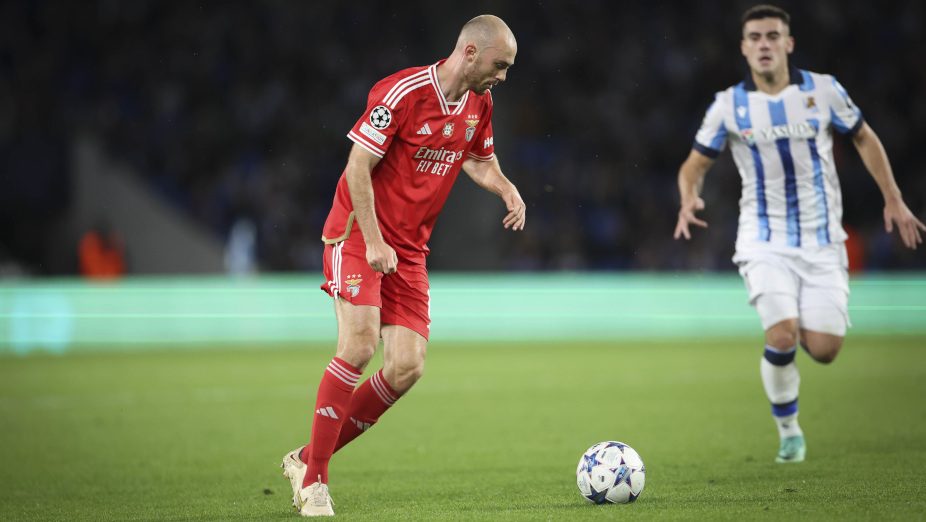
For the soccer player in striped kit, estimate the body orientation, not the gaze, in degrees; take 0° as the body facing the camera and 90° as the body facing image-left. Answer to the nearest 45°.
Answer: approximately 0°

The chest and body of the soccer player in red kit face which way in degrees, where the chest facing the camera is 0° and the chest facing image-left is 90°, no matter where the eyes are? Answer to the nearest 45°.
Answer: approximately 315°

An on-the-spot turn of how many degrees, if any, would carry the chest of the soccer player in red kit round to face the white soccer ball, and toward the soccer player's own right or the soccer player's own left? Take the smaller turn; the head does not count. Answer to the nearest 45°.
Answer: approximately 45° to the soccer player's own left

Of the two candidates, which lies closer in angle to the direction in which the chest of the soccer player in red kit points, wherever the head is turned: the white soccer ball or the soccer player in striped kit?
the white soccer ball

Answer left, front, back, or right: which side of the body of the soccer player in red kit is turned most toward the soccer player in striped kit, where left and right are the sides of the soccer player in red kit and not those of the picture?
left

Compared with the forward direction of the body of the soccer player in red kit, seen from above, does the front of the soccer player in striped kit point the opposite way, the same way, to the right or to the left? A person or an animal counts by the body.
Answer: to the right

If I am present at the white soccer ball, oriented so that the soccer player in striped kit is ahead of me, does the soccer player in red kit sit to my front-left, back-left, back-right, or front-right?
back-left

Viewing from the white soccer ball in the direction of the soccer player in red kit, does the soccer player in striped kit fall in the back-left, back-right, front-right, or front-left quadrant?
back-right
